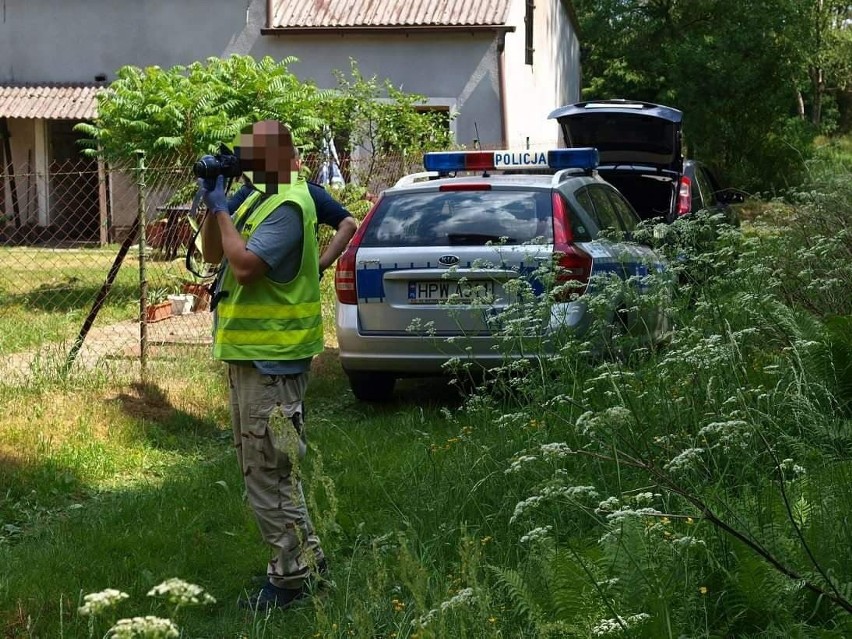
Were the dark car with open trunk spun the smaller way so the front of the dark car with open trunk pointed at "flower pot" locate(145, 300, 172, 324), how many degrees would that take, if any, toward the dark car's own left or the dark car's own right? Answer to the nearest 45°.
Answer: approximately 180°

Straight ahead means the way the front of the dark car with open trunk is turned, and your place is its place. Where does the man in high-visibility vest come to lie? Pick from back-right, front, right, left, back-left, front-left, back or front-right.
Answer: back-right

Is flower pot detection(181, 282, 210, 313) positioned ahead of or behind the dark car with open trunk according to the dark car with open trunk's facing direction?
behind

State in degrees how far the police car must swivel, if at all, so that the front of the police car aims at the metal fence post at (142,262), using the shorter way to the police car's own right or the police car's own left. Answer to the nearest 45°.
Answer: approximately 135° to the police car's own left

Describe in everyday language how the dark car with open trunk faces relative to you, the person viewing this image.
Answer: facing away from the viewer and to the right of the viewer

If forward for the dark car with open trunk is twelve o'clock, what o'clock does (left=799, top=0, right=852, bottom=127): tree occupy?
The tree is roughly at 1 o'clock from the dark car with open trunk.

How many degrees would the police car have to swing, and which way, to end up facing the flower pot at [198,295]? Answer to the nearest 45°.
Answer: approximately 90° to its left
